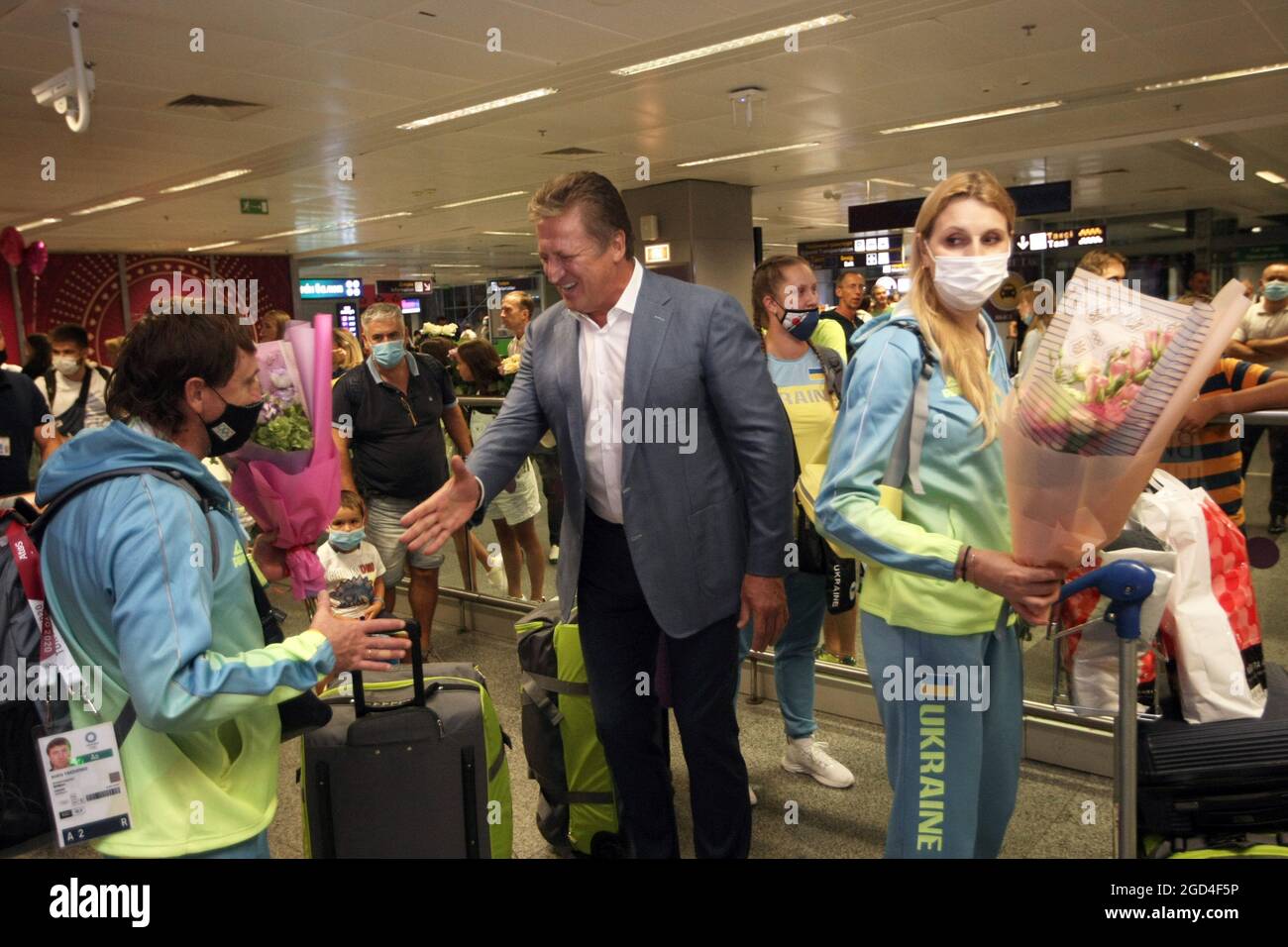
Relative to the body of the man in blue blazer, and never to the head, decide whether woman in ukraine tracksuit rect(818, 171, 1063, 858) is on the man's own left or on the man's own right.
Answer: on the man's own left

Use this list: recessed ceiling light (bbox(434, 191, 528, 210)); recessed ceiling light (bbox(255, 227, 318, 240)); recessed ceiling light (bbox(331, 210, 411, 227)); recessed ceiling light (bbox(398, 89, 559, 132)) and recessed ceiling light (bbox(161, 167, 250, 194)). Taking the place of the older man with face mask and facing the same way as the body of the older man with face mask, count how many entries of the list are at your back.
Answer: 5

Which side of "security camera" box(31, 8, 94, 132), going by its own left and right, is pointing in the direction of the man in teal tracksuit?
left

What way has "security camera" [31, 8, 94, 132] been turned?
to the viewer's left

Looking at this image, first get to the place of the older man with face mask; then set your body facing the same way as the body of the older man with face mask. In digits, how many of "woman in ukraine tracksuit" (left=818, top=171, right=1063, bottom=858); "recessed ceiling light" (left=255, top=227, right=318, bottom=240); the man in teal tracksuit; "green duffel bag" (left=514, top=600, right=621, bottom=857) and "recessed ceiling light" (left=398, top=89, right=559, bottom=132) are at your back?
2

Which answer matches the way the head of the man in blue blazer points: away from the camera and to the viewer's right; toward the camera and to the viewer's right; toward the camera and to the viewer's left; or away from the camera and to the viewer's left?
toward the camera and to the viewer's left

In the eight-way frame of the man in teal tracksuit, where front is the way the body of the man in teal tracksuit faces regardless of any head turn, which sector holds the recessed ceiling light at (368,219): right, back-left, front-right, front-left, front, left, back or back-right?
left

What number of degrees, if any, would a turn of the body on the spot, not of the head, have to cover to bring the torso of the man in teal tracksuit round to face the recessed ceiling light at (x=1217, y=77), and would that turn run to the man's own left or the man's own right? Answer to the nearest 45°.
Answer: approximately 45° to the man's own left

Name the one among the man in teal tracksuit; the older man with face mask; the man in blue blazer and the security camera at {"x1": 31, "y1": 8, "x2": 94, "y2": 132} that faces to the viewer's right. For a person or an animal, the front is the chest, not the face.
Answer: the man in teal tracksuit

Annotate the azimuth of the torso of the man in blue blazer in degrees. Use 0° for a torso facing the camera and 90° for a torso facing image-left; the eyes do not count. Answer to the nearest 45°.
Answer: approximately 45°

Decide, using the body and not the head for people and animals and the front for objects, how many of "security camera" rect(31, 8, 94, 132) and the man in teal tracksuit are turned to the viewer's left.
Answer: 1
